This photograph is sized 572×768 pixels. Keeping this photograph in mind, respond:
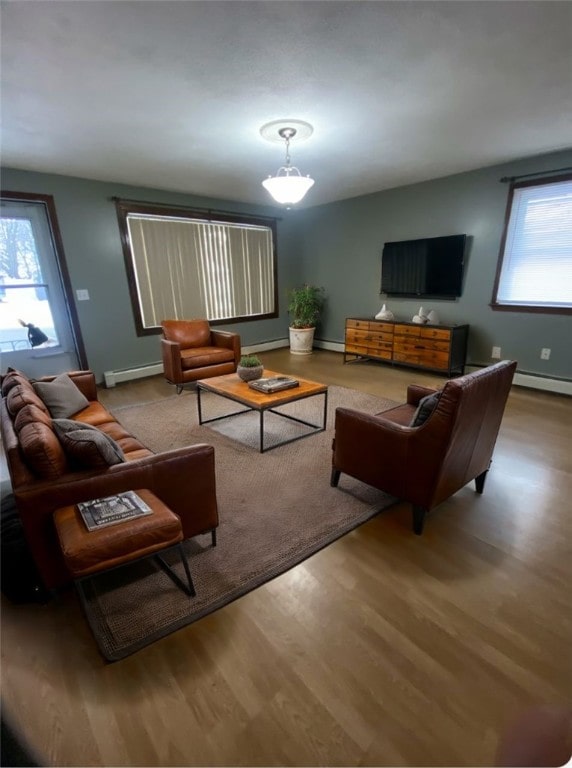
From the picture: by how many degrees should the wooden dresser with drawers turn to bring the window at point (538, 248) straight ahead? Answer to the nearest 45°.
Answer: approximately 135° to its left

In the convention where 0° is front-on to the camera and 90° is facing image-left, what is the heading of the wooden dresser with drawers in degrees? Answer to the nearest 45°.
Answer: approximately 45°

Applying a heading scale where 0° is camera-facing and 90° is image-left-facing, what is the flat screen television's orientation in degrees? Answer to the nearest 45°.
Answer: approximately 45°

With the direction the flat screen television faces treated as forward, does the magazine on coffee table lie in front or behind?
in front

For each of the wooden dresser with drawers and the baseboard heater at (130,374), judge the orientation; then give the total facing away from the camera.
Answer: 0

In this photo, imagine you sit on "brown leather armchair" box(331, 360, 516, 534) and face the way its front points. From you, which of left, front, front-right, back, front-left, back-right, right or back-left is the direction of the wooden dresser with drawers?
front-right

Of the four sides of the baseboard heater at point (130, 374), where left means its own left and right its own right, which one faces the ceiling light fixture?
front

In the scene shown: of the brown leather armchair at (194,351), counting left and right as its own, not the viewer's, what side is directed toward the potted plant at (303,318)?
left

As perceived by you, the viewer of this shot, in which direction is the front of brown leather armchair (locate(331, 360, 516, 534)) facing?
facing away from the viewer and to the left of the viewer

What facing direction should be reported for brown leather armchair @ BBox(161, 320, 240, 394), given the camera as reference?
facing the viewer and to the right of the viewer

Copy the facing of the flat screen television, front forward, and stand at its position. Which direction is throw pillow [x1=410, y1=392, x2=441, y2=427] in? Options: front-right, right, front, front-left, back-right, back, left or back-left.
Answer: front-left

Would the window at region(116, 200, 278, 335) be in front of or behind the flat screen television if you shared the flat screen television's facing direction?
in front

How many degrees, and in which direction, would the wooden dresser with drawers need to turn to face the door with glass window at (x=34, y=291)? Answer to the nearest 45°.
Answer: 0° — it already faces it

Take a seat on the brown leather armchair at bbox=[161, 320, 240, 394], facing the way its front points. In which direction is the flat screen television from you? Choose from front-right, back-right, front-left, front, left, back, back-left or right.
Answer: front-left

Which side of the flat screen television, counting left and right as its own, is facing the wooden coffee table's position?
front

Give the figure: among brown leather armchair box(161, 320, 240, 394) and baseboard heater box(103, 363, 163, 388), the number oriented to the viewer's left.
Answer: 0
